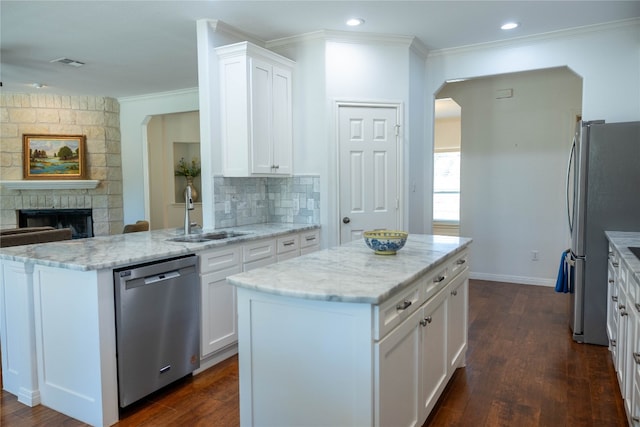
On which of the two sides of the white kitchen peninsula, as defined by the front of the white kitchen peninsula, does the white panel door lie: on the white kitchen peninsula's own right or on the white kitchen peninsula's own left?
on the white kitchen peninsula's own left

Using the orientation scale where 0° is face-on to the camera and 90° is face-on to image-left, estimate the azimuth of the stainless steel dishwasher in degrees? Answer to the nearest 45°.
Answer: approximately 315°

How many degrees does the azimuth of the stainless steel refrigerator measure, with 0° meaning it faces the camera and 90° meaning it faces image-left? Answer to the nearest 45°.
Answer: approximately 90°

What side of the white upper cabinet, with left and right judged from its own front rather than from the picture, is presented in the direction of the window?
left

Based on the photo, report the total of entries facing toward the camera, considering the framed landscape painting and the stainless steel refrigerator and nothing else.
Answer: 1

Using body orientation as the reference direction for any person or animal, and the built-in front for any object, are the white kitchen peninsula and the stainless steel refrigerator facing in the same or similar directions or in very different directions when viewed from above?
very different directions

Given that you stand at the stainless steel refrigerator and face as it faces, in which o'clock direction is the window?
The window is roughly at 2 o'clock from the stainless steel refrigerator.

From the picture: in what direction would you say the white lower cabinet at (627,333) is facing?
to the viewer's left
